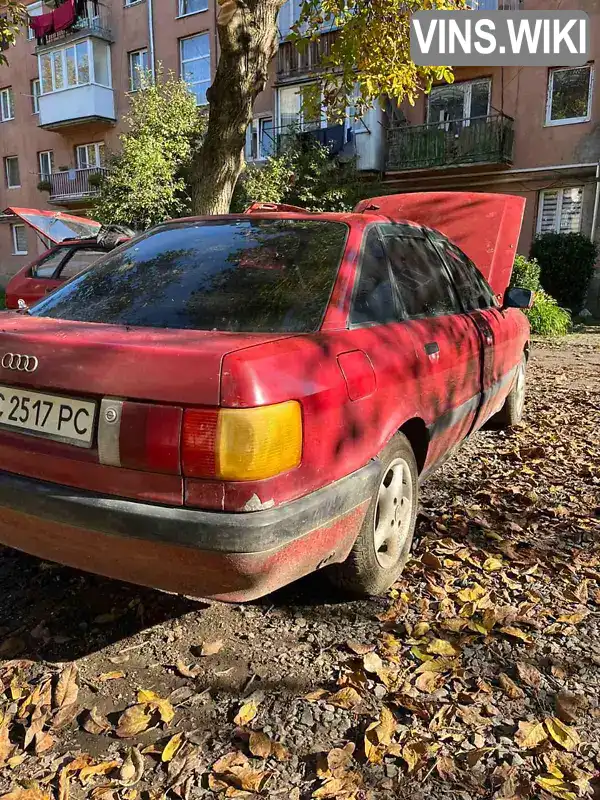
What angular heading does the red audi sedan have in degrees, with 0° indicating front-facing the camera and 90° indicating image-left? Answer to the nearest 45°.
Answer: approximately 225°

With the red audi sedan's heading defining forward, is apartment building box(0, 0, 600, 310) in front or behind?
in front

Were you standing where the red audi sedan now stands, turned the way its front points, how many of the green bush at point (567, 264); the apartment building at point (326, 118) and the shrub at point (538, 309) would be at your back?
0

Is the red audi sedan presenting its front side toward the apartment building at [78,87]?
no

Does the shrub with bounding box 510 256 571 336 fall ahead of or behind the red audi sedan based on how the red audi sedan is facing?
ahead

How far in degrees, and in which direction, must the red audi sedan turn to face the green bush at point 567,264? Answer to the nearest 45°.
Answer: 0° — it already faces it

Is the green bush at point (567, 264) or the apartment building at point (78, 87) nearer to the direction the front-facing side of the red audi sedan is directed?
the green bush
